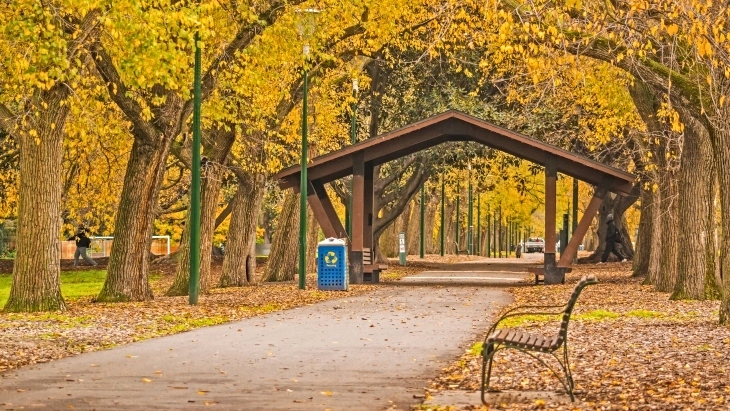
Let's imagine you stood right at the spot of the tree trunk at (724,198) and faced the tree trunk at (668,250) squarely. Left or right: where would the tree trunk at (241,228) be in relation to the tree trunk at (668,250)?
left

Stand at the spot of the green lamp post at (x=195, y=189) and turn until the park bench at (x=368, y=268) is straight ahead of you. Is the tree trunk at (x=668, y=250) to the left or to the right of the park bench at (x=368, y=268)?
right

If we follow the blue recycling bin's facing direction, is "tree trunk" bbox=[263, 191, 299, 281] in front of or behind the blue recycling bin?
behind

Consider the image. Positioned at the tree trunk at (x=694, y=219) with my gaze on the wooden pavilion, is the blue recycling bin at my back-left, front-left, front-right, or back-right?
front-left

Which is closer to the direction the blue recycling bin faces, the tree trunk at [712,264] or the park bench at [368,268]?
the tree trunk

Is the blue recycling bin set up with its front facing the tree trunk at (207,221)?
no

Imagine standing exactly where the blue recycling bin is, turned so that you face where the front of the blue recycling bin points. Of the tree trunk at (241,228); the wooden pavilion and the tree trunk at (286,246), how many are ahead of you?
0

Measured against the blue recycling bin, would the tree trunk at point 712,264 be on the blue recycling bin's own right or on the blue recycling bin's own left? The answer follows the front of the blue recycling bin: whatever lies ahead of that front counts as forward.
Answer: on the blue recycling bin's own left

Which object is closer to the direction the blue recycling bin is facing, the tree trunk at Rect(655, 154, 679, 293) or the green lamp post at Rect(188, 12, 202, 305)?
the green lamp post

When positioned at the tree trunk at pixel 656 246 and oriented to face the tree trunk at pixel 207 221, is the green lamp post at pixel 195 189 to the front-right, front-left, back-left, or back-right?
front-left

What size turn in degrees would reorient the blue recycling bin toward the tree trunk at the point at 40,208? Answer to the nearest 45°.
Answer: approximately 45° to its right

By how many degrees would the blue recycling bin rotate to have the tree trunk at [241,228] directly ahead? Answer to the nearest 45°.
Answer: approximately 135° to its right

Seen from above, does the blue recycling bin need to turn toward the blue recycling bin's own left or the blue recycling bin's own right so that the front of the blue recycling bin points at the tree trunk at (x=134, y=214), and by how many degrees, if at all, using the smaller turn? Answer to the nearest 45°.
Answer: approximately 45° to the blue recycling bin's own right

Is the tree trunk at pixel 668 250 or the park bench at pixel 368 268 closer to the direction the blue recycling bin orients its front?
the tree trunk

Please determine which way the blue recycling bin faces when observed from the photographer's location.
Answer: facing the viewer

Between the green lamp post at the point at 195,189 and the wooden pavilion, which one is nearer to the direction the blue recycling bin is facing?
the green lamp post
